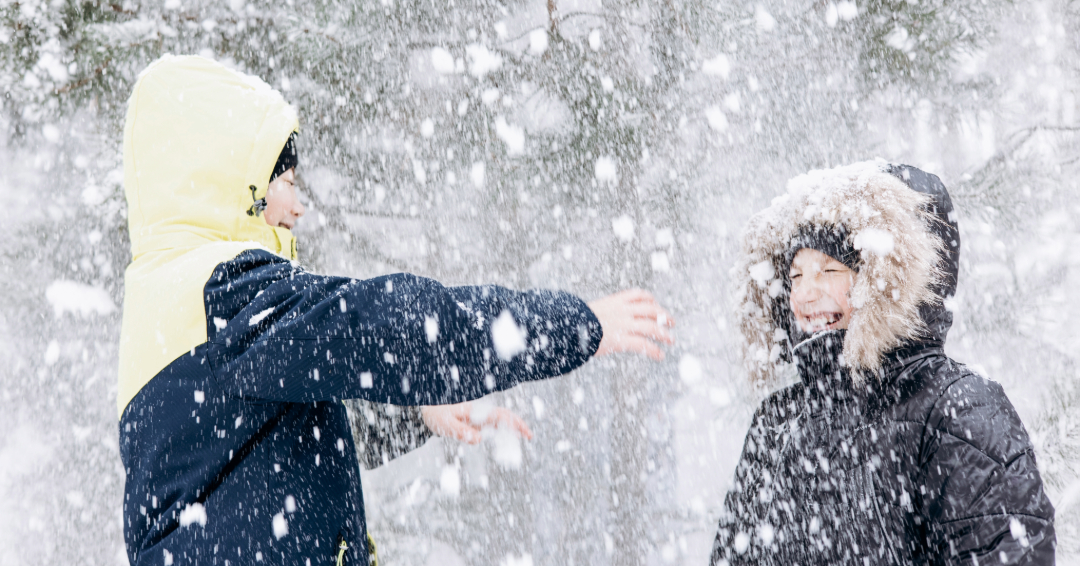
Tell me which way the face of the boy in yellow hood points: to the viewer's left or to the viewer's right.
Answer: to the viewer's right

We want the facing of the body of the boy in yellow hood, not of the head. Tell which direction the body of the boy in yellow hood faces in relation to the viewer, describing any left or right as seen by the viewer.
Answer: facing to the right of the viewer

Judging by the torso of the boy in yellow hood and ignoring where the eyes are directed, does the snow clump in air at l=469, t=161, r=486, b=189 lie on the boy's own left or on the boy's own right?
on the boy's own left

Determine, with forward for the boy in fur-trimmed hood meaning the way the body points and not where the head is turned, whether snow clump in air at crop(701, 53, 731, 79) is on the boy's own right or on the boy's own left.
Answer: on the boy's own right

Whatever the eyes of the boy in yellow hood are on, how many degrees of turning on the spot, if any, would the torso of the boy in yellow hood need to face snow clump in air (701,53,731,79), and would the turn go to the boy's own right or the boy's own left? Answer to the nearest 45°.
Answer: approximately 45° to the boy's own left

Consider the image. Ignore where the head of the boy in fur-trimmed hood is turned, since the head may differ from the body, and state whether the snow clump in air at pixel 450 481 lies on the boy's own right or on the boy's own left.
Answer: on the boy's own right

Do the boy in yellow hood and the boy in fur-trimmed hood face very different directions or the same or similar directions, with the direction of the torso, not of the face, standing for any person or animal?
very different directions

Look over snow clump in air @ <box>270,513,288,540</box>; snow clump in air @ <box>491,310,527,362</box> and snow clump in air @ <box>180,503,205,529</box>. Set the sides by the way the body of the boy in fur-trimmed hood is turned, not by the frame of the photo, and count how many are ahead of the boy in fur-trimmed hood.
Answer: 3

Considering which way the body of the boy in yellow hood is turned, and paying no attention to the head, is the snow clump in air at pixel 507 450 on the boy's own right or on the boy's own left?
on the boy's own left

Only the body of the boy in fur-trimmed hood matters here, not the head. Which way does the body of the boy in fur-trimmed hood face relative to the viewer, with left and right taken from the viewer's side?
facing the viewer and to the left of the viewer

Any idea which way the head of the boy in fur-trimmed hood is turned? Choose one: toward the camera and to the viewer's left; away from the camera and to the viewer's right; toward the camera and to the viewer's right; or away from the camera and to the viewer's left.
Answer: toward the camera and to the viewer's left
